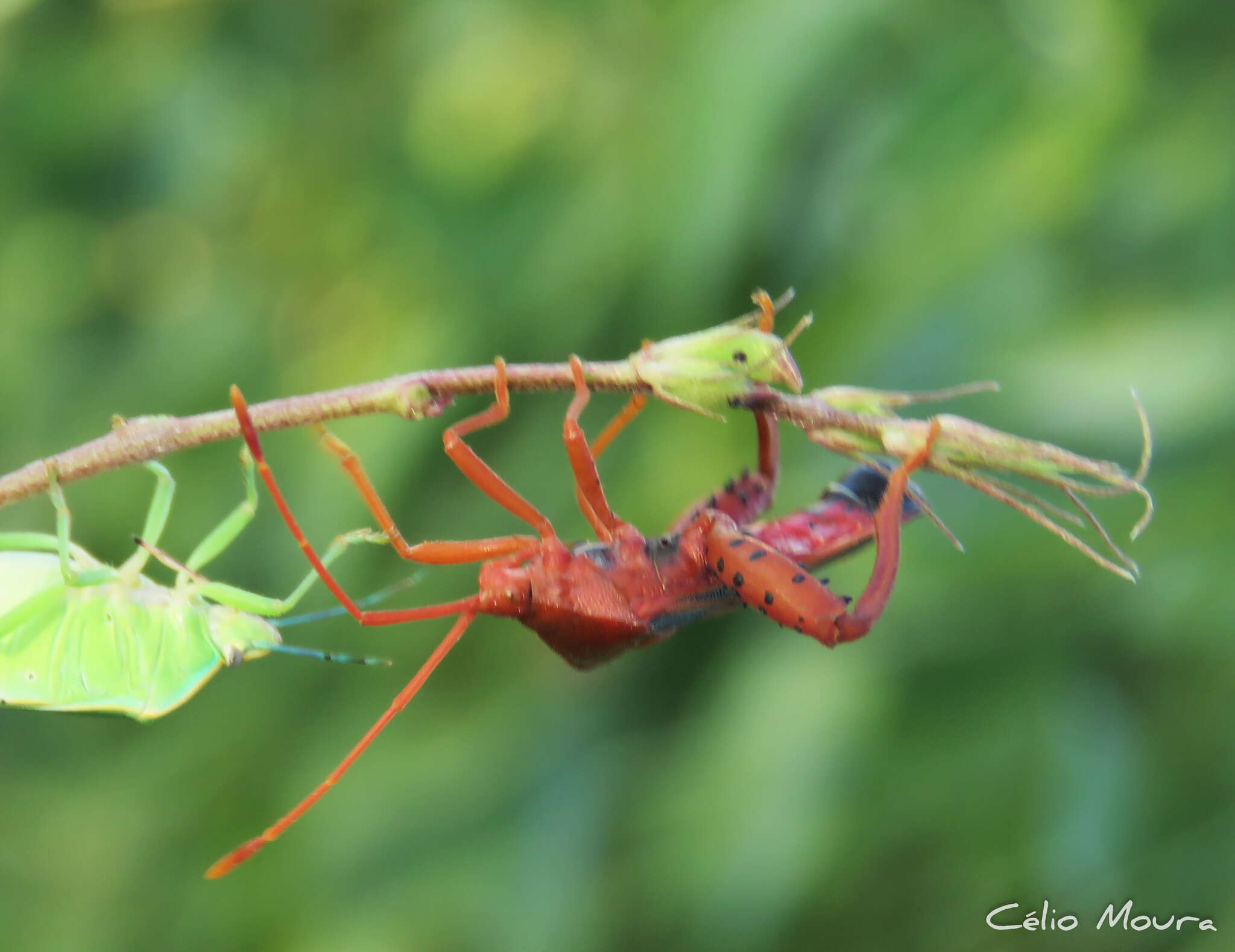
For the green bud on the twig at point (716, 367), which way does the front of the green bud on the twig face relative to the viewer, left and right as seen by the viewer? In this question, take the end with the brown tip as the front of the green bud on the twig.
facing to the right of the viewer
